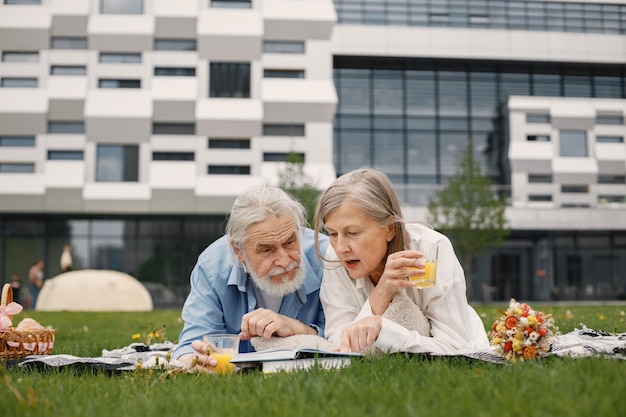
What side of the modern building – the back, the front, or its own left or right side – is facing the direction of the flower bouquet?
front

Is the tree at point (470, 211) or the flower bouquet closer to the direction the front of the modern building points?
the flower bouquet

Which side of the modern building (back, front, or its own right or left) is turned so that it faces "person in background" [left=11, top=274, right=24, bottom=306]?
right

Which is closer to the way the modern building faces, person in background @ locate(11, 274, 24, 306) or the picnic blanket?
the picnic blanket

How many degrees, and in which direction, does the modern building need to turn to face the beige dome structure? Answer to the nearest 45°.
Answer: approximately 45° to its right

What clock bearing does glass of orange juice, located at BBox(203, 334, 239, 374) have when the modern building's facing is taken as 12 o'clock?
The glass of orange juice is roughly at 12 o'clock from the modern building.

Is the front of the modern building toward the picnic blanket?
yes

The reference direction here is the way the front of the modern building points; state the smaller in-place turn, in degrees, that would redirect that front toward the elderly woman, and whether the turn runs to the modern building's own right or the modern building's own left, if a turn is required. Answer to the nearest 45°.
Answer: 0° — it already faces them

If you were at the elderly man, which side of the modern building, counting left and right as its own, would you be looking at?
front

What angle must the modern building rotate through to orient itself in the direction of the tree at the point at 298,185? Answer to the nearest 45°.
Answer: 0° — it already faces it

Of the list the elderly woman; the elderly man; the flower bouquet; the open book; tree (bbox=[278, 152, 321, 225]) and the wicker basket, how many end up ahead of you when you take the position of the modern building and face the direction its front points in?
6

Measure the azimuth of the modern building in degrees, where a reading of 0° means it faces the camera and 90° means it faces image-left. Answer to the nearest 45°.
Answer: approximately 0°

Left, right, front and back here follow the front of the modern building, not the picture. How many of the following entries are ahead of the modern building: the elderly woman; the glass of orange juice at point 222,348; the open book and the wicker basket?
4

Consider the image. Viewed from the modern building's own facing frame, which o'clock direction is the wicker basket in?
The wicker basket is roughly at 12 o'clock from the modern building.
